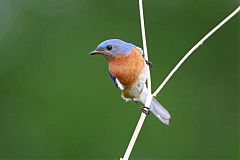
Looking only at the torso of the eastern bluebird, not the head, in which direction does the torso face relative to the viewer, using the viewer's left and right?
facing the viewer and to the left of the viewer
